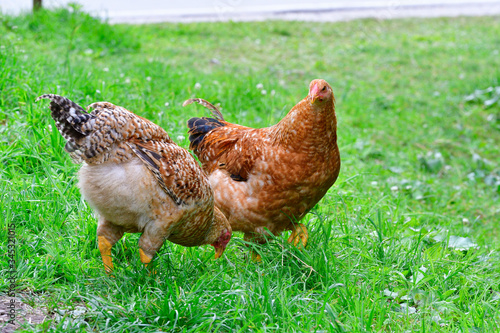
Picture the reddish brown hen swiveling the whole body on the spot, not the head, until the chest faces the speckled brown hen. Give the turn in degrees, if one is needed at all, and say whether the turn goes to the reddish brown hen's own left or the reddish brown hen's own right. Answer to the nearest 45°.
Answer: approximately 90° to the reddish brown hen's own right

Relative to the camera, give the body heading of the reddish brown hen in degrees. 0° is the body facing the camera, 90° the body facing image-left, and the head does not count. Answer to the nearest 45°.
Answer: approximately 315°
